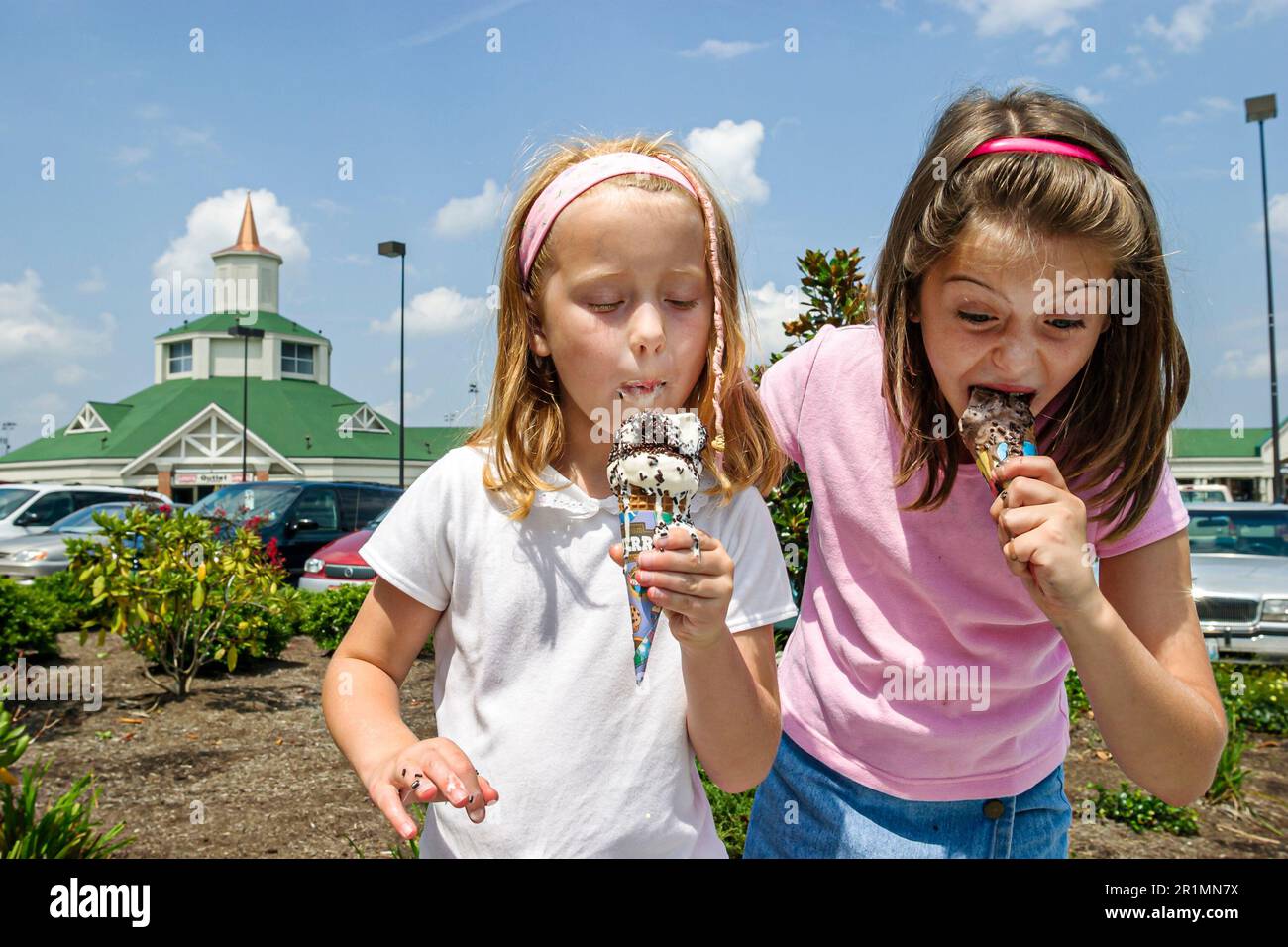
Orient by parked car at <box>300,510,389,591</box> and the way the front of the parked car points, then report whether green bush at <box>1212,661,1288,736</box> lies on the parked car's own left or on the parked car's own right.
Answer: on the parked car's own left

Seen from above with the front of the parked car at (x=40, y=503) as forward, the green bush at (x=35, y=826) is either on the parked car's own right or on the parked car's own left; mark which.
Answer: on the parked car's own left

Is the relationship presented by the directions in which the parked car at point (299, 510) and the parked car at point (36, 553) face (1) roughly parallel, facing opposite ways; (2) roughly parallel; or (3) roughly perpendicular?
roughly parallel

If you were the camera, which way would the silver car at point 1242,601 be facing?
facing the viewer

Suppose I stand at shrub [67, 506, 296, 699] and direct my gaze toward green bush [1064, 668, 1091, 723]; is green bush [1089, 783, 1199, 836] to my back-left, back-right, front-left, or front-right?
front-right

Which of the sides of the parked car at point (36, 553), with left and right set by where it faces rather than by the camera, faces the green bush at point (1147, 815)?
left

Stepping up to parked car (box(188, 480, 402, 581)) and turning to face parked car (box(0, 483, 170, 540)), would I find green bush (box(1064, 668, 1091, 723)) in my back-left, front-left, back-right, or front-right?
back-left

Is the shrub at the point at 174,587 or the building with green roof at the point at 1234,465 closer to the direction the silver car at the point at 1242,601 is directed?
the shrub

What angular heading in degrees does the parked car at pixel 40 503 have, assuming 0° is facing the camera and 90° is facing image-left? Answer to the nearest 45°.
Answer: approximately 45°

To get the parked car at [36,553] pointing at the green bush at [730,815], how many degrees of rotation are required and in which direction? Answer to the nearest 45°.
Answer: approximately 45° to its left

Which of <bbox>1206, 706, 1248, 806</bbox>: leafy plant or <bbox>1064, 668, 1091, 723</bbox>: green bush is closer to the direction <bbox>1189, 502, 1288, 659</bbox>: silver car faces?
the leafy plant
